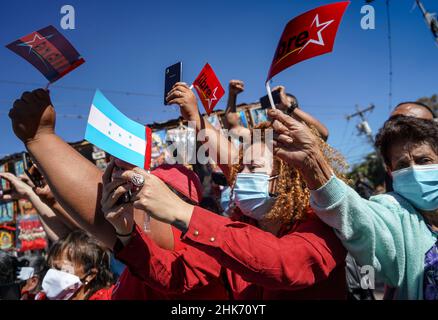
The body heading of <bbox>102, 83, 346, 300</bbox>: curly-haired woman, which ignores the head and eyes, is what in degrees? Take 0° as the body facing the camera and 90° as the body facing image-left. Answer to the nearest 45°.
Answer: approximately 45°

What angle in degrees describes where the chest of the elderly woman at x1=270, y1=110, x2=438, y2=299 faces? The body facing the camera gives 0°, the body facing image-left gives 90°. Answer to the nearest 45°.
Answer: approximately 0°
